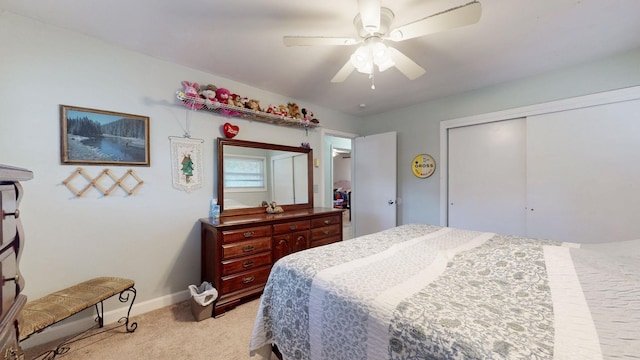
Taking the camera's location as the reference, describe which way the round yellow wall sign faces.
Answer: facing the viewer

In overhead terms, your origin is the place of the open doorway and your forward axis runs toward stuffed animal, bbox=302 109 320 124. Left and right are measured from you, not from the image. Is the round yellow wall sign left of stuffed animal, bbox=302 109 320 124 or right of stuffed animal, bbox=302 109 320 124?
left

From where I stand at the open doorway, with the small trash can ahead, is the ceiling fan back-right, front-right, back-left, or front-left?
front-left

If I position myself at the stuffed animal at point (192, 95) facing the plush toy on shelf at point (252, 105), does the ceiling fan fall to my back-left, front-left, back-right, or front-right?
front-right

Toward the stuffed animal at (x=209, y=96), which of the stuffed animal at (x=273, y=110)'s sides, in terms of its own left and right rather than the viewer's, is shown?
right

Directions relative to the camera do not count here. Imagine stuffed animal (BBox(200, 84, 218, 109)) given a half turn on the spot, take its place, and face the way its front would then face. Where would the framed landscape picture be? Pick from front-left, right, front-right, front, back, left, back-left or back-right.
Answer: front-left

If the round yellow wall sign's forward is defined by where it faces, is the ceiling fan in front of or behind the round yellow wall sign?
in front

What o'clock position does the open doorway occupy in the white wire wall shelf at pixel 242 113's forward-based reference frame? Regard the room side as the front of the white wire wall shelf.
The open doorway is roughly at 9 o'clock from the white wire wall shelf.

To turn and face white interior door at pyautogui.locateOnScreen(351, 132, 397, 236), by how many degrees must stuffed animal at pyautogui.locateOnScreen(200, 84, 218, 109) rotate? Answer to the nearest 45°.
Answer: approximately 45° to its left

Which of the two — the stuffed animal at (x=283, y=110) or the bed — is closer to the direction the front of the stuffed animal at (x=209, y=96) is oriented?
the bed

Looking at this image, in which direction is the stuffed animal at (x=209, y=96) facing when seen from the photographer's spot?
facing the viewer and to the right of the viewer

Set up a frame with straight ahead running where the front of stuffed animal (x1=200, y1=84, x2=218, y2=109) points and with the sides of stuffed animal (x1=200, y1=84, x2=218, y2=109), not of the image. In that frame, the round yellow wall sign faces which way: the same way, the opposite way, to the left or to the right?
to the right

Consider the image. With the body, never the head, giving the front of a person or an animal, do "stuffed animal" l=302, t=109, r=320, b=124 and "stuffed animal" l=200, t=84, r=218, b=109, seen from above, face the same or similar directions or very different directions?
same or similar directions

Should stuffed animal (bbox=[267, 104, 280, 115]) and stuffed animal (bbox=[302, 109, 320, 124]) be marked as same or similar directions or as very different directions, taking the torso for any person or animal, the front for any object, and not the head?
same or similar directions

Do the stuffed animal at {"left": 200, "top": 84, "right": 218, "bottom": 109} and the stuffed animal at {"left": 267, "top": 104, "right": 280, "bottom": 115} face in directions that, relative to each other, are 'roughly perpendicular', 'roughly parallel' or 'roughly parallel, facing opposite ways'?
roughly parallel
